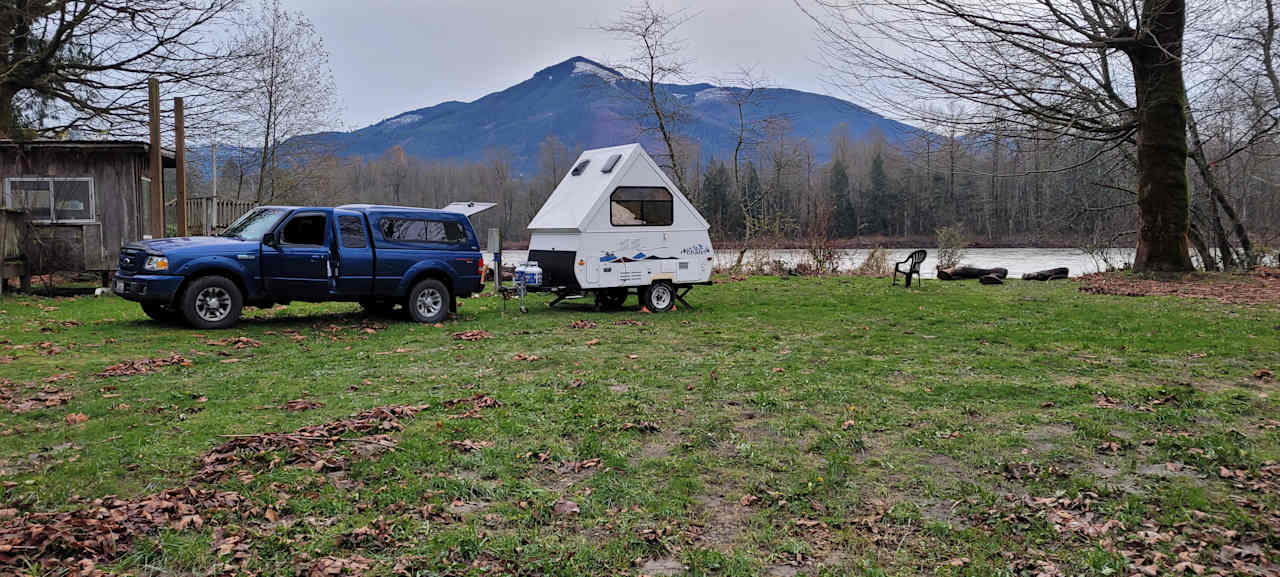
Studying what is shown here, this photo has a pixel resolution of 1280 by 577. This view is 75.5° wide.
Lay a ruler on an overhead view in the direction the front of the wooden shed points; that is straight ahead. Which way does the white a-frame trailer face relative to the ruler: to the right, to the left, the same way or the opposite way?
to the right

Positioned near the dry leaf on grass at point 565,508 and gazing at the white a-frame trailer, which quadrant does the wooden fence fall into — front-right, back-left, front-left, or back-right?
front-left

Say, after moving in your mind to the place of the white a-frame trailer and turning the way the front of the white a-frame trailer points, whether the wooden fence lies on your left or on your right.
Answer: on your right

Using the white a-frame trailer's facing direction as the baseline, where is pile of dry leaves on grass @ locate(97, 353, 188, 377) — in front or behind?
in front

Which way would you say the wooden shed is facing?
toward the camera

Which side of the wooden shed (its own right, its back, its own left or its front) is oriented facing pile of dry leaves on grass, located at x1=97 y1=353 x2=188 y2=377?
front

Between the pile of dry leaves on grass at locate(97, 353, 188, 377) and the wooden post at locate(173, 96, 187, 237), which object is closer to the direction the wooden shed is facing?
the pile of dry leaves on grass

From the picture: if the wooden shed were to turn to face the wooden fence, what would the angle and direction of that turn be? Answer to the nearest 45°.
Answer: approximately 135° to its left

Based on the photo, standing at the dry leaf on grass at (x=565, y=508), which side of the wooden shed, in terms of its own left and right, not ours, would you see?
front

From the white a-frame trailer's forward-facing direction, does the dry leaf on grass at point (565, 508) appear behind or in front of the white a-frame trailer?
in front

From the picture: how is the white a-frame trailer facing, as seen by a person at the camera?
facing the viewer and to the left of the viewer

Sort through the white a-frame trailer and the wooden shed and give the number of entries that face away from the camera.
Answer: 0
